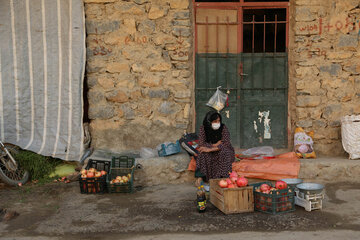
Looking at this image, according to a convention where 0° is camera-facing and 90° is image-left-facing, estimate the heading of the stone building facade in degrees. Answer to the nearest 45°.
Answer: approximately 0°

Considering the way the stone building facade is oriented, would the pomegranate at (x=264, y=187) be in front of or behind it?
in front

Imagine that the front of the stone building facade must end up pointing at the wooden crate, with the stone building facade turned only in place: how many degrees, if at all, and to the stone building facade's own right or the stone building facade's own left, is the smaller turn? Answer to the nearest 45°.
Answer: approximately 45° to the stone building facade's own left

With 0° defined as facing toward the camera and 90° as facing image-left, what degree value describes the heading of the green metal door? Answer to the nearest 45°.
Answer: approximately 0°

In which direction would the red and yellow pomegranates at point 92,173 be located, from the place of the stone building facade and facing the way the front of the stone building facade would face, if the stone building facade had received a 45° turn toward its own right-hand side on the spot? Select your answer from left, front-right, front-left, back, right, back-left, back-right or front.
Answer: front

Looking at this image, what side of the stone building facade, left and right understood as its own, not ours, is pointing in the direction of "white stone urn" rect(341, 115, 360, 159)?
left

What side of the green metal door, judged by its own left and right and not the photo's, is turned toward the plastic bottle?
front

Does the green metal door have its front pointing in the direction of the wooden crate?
yes
